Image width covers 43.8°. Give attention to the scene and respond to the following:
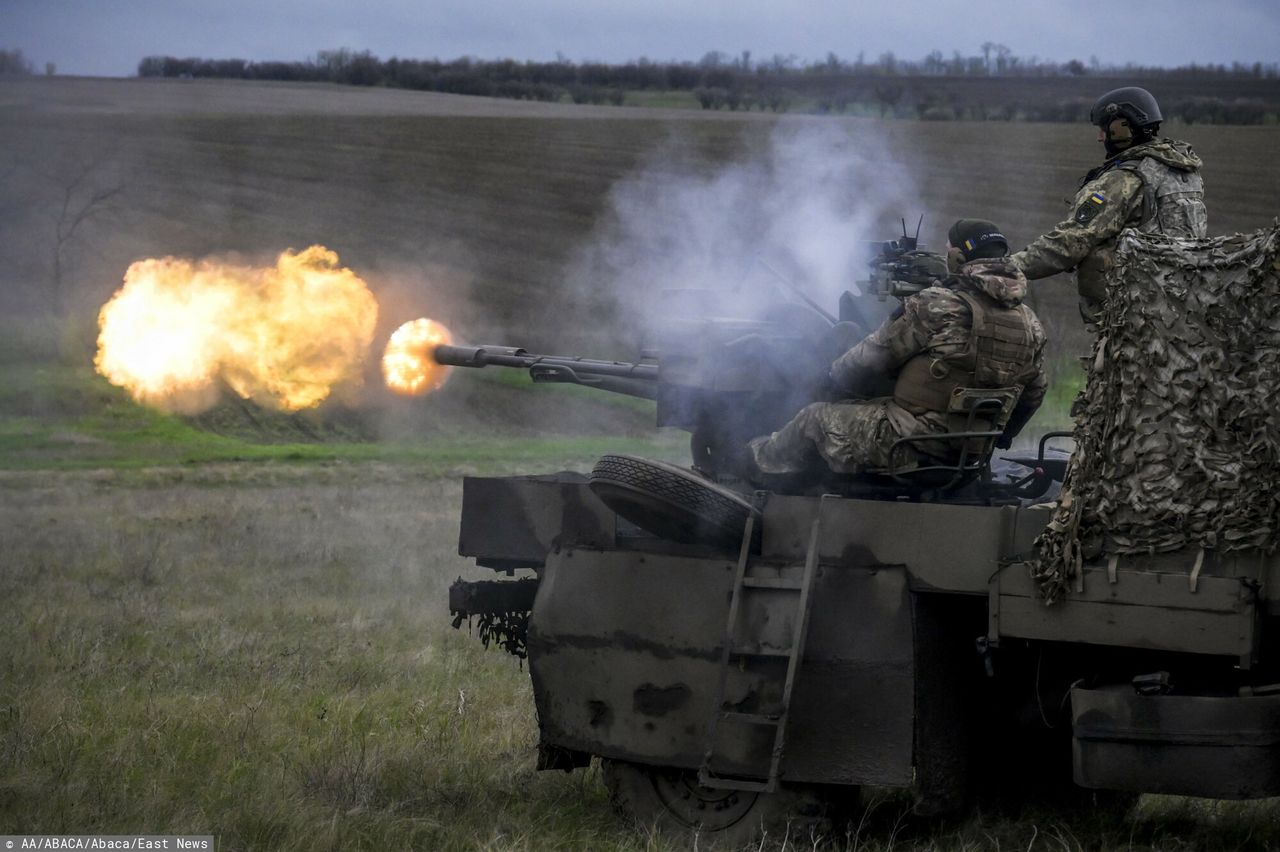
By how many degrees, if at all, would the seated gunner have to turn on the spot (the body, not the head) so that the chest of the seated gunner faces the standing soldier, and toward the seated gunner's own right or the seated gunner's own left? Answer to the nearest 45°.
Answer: approximately 90° to the seated gunner's own right

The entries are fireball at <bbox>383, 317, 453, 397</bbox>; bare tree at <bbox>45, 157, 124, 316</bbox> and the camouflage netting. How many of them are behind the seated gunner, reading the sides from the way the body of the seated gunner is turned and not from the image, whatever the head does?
1

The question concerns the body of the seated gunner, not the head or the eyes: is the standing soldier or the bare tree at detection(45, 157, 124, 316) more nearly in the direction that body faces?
the bare tree

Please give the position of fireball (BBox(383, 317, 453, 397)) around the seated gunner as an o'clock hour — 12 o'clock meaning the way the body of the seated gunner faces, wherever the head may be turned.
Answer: The fireball is roughly at 12 o'clock from the seated gunner.

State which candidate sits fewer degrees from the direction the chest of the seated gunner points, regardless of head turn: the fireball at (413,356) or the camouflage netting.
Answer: the fireball

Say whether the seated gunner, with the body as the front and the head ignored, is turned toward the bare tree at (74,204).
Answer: yes

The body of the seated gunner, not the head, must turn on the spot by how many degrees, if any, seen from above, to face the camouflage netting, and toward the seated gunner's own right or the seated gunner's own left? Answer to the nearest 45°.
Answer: approximately 180°

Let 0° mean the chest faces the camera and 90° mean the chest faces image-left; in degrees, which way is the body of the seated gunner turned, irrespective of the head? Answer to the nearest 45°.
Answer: approximately 135°

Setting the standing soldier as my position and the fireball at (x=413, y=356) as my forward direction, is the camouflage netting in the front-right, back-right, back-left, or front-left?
back-left

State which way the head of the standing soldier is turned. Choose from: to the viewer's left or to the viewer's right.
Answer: to the viewer's left

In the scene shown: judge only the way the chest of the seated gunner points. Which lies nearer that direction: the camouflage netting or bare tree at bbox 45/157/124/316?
the bare tree

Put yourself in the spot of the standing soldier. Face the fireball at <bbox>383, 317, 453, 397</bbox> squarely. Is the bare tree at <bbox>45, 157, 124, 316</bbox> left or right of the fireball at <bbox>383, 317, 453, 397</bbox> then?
right

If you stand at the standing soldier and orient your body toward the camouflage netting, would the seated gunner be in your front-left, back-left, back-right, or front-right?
front-right
